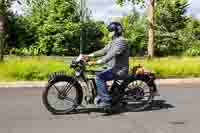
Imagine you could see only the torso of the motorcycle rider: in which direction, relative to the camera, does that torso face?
to the viewer's left

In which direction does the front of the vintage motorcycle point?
to the viewer's left
